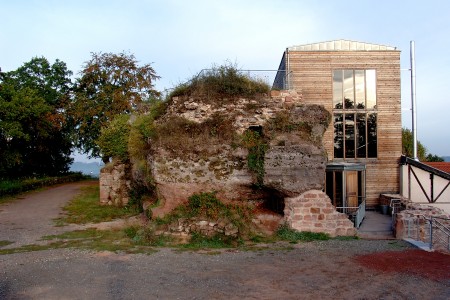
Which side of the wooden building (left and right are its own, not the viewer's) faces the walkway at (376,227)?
front

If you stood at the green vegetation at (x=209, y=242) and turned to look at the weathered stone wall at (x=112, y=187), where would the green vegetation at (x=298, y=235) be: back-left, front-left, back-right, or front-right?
back-right

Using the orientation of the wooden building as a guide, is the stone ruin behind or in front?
in front

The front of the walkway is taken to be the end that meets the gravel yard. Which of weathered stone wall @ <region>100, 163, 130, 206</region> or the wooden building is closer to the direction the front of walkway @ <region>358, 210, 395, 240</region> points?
the weathered stone wall

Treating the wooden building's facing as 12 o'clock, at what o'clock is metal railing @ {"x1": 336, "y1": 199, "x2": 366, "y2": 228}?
The metal railing is roughly at 12 o'clock from the wooden building.

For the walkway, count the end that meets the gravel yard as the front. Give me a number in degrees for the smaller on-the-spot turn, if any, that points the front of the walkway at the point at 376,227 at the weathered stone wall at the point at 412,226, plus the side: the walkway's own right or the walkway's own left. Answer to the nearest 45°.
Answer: approximately 45° to the walkway's own left

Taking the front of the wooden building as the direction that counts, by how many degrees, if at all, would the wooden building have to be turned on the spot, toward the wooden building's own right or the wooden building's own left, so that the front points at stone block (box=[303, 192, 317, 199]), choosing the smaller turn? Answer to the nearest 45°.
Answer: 0° — it already faces it

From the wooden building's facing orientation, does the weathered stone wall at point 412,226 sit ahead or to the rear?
ahead

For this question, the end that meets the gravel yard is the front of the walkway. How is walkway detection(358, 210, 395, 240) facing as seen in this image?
toward the camera

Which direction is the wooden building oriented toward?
toward the camera

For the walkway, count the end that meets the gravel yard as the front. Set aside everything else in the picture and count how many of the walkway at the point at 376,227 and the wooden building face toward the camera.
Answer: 2
